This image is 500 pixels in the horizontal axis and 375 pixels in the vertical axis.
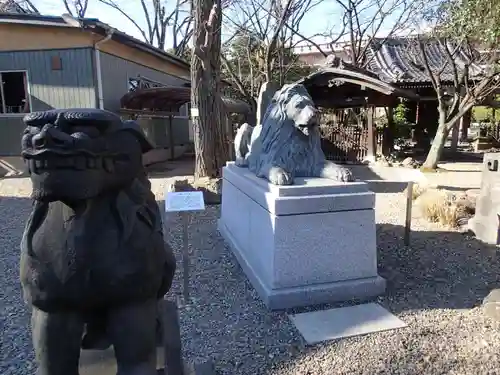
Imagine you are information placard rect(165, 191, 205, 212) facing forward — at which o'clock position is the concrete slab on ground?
The concrete slab on ground is roughly at 10 o'clock from the information placard.

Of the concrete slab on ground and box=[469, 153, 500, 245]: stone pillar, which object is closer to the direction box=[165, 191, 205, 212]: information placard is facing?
the concrete slab on ground

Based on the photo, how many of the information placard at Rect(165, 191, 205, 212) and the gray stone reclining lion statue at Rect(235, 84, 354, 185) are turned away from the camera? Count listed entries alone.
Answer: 0

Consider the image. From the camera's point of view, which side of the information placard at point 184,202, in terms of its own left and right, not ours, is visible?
front

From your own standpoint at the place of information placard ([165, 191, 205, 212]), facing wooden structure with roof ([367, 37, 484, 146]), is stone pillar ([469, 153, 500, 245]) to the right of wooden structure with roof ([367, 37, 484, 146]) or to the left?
right

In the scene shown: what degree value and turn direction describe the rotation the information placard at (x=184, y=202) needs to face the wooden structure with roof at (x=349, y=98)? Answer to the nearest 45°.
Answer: approximately 135° to its left

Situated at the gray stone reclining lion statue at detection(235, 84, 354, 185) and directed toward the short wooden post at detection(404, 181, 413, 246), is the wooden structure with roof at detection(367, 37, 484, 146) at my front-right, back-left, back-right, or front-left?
front-left

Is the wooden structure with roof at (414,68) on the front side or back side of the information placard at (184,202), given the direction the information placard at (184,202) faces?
on the back side

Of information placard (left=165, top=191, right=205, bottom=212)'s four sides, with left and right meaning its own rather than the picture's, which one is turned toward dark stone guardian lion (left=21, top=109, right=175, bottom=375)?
front

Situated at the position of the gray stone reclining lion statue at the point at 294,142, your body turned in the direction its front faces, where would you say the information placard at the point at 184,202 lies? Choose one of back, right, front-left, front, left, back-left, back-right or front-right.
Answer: right

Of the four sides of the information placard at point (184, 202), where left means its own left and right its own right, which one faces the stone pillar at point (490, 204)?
left

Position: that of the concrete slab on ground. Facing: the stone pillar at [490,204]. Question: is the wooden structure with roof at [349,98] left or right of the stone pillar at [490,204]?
left

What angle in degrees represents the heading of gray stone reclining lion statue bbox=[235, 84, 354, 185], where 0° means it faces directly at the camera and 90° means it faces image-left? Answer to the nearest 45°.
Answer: approximately 315°
